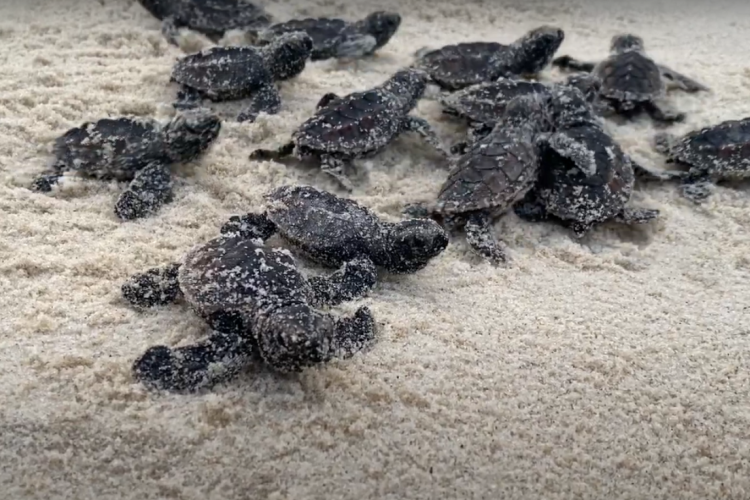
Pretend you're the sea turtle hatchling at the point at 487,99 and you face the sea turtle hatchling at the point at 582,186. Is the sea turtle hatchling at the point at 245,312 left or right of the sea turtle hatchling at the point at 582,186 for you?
right

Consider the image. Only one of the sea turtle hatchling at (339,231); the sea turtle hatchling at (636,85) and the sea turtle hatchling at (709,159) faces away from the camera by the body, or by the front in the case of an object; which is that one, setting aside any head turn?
the sea turtle hatchling at (636,85)

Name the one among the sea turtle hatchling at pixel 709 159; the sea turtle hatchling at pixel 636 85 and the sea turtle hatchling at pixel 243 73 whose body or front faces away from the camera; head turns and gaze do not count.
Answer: the sea turtle hatchling at pixel 636 85

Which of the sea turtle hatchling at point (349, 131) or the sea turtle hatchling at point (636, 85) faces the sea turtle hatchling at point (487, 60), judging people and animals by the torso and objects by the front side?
the sea turtle hatchling at point (349, 131)

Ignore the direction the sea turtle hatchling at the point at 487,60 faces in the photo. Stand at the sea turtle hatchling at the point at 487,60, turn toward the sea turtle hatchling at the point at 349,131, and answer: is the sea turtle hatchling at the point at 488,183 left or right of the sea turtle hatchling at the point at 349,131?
left

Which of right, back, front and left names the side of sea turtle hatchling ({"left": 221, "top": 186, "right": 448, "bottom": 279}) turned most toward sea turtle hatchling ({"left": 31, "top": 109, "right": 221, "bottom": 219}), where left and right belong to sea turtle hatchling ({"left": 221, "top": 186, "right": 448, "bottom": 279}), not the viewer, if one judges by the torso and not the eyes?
back

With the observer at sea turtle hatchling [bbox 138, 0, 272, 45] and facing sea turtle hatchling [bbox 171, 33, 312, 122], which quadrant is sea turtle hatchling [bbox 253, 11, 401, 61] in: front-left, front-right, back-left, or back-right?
front-left

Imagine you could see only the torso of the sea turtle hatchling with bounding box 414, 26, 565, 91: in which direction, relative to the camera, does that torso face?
to the viewer's right

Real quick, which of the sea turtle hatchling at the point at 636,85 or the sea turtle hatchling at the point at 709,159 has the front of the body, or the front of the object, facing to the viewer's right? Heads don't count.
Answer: the sea turtle hatchling at the point at 709,159

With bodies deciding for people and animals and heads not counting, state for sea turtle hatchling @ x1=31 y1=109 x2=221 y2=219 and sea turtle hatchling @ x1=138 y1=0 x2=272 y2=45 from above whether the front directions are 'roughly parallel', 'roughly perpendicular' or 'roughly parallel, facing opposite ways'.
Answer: roughly parallel

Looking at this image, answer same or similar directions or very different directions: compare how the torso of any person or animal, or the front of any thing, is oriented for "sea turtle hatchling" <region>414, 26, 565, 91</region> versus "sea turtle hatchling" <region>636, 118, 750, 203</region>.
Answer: same or similar directions

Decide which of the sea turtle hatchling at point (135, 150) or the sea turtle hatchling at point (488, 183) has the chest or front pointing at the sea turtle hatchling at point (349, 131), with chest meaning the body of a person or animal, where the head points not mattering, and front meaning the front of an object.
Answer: the sea turtle hatchling at point (135, 150)

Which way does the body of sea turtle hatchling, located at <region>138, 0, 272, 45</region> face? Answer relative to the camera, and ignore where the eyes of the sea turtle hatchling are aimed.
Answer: to the viewer's right

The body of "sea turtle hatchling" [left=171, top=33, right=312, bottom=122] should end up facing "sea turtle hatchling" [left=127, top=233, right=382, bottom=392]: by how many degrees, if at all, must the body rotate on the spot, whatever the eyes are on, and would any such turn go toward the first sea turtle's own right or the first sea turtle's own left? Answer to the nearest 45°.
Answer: approximately 90° to the first sea turtle's own right

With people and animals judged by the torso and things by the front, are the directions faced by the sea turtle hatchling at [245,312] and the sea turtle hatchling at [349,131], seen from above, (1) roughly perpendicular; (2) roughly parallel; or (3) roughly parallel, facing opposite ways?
roughly perpendicular

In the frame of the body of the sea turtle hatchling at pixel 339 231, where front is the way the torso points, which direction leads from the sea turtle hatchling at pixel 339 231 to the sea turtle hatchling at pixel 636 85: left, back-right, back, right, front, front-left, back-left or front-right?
left

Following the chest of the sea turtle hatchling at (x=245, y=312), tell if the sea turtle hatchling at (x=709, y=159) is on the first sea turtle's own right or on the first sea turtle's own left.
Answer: on the first sea turtle's own left
